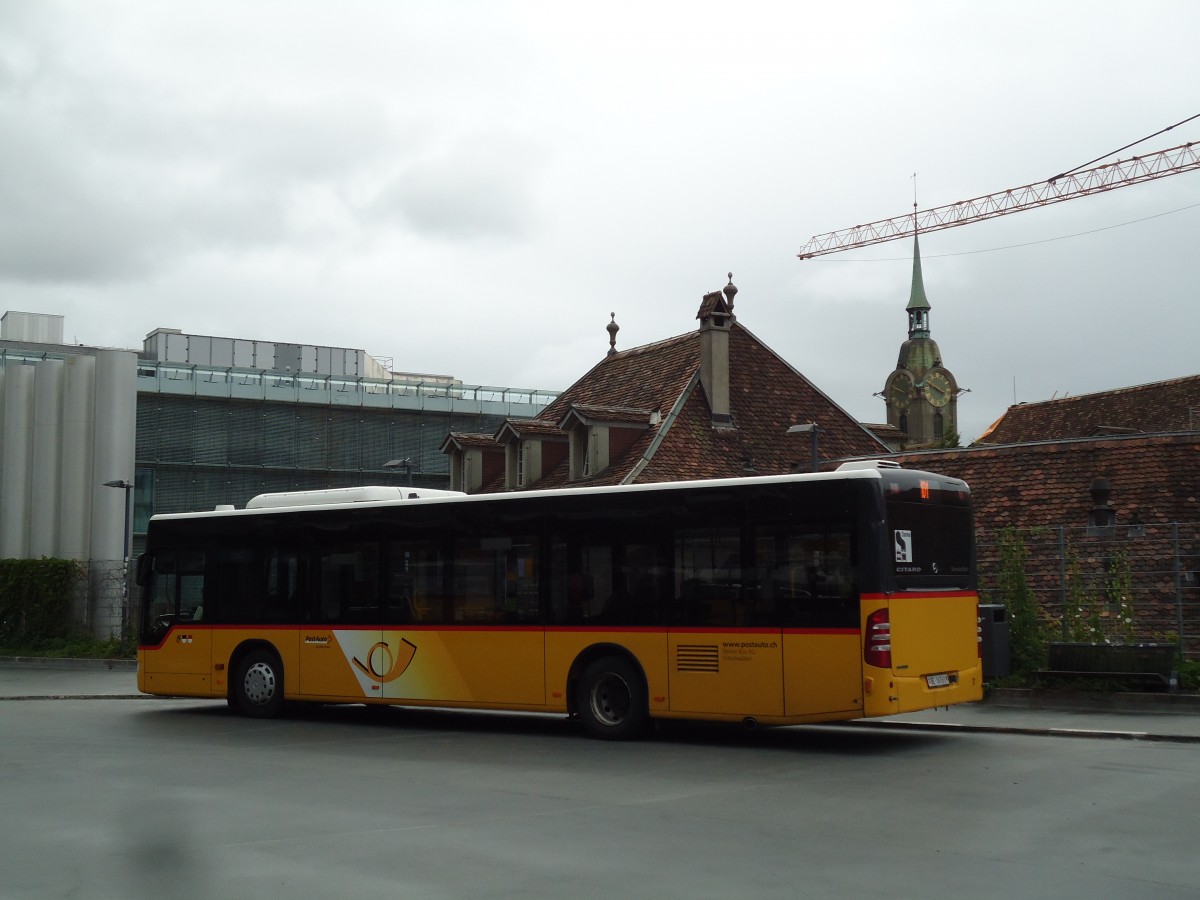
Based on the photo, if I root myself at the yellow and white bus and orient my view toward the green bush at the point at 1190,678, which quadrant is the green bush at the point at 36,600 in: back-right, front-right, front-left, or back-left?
back-left

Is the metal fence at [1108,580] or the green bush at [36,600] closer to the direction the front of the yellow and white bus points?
the green bush

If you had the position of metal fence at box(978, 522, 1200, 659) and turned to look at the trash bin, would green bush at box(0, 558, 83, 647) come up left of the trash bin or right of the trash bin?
right

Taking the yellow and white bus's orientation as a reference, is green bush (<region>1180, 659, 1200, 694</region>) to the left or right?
on its right

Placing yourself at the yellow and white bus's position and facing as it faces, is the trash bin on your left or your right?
on your right

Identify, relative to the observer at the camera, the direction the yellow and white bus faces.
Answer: facing away from the viewer and to the left of the viewer

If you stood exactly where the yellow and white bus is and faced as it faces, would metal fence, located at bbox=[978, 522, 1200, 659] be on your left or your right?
on your right
